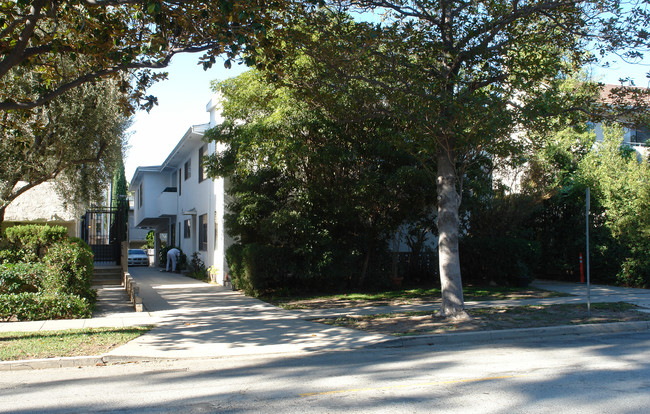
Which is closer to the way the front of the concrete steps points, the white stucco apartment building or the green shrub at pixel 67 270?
the green shrub

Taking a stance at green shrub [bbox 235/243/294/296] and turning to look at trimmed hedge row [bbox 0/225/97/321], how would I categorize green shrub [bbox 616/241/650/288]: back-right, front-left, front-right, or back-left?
back-left

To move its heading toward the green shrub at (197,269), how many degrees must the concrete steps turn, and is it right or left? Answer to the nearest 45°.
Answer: approximately 135° to its left

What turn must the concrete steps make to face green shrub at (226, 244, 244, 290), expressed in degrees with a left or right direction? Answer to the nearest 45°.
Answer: approximately 45° to its left

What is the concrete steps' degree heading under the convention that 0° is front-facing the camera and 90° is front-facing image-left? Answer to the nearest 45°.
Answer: approximately 0°

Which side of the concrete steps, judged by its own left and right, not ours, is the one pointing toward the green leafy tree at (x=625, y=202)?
left

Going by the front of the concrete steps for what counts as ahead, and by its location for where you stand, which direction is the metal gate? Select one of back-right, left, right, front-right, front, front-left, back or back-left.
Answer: back

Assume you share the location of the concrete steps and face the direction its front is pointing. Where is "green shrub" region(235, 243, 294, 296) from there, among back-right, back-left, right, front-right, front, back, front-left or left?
front-left

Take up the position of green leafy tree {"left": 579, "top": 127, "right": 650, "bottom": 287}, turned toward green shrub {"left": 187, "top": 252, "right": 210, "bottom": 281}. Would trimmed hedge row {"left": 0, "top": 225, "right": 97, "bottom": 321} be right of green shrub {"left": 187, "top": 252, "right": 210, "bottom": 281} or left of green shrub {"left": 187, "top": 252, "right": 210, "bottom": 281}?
left

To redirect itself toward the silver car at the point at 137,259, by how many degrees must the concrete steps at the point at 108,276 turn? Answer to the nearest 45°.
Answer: approximately 180°
